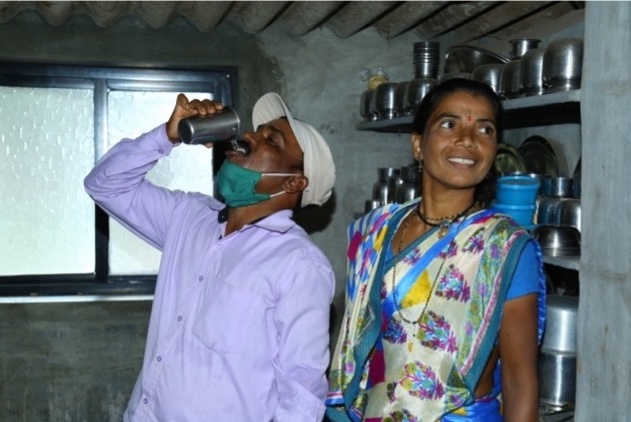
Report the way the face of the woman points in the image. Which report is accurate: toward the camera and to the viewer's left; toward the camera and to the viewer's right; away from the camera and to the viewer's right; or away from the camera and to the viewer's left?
toward the camera and to the viewer's right

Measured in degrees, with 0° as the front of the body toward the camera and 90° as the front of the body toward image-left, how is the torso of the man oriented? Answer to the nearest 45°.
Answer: approximately 45°

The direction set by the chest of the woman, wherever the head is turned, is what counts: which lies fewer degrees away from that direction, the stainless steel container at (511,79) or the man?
the man

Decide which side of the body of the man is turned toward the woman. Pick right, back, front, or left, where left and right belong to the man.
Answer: left

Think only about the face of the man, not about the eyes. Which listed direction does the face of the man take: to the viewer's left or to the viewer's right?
to the viewer's left

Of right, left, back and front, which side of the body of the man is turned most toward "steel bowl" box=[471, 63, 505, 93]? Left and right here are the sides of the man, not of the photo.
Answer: back

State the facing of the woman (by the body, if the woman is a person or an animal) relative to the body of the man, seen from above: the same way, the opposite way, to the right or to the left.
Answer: the same way

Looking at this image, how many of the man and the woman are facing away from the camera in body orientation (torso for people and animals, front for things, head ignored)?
0

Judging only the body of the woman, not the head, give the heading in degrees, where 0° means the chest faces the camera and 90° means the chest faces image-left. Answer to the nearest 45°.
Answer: approximately 45°

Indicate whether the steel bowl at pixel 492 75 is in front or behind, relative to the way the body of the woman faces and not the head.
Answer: behind
